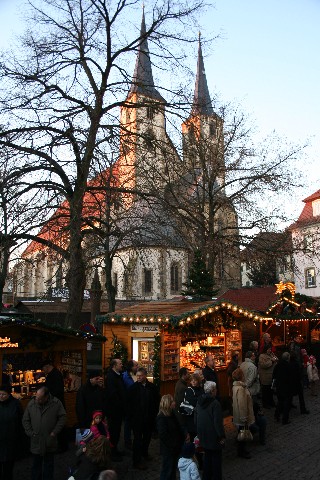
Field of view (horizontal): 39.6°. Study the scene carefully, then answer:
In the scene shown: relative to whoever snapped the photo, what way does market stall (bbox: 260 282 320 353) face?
facing the viewer

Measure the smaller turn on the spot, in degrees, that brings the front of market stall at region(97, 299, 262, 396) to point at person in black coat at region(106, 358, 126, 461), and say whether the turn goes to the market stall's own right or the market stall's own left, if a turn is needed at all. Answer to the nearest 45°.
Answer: approximately 45° to the market stall's own right

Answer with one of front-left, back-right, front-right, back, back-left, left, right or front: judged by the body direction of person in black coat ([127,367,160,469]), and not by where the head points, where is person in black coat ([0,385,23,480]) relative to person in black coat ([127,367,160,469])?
front-right

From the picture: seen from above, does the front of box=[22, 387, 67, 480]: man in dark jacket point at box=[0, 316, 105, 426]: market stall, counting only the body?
no

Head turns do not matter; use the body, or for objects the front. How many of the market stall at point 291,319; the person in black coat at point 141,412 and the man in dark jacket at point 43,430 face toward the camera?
3

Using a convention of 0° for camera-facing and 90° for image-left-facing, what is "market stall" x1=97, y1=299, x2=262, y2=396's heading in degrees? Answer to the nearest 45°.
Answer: approximately 315°

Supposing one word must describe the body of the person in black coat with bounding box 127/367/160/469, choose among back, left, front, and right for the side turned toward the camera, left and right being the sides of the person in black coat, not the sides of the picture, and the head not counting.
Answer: front

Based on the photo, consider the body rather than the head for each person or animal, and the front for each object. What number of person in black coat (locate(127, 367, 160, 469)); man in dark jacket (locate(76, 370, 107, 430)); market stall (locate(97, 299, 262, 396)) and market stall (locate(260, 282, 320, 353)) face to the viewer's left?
0

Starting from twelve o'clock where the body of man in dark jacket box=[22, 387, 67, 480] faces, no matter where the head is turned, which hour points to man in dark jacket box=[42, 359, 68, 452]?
man in dark jacket box=[42, 359, 68, 452] is roughly at 6 o'clock from man in dark jacket box=[22, 387, 67, 480].

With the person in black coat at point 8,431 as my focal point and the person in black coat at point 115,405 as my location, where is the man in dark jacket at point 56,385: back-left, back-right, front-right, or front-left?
front-right

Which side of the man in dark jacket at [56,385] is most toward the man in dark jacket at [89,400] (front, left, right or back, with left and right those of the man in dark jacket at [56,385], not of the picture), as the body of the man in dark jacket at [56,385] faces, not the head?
left

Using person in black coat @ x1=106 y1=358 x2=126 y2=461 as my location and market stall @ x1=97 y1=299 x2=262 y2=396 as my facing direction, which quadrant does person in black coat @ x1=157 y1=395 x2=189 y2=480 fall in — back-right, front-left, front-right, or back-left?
back-right

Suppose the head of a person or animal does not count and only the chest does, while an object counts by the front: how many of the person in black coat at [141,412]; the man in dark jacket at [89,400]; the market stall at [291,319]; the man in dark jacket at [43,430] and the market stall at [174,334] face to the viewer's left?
0

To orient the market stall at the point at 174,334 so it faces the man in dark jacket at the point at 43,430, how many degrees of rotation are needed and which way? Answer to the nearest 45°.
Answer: approximately 45° to its right
